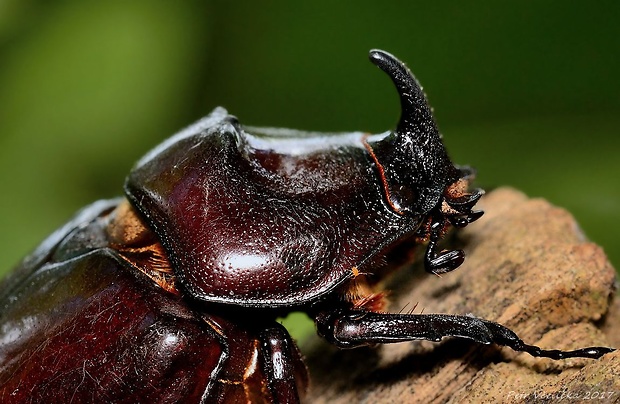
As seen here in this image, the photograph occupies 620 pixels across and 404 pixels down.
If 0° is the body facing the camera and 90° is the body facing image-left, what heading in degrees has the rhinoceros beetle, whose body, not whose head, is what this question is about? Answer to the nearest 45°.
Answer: approximately 270°
